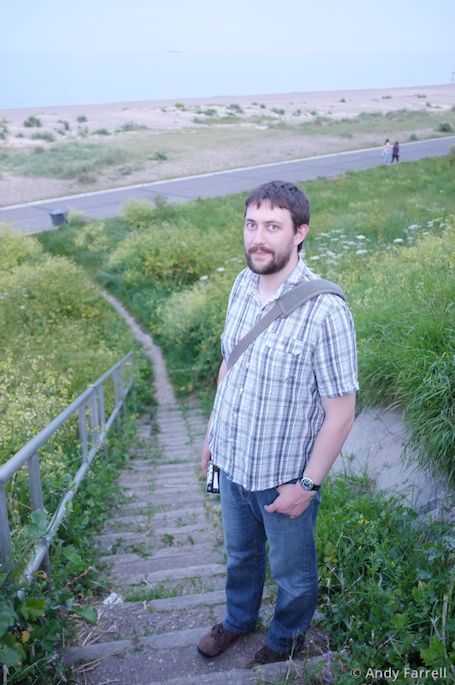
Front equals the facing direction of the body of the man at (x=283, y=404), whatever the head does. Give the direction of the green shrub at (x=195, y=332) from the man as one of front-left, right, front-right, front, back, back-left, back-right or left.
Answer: back-right

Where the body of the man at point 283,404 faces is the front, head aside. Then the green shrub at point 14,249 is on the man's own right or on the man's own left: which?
on the man's own right

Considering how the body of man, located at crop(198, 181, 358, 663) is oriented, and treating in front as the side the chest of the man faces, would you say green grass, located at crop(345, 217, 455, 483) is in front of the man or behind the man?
behind

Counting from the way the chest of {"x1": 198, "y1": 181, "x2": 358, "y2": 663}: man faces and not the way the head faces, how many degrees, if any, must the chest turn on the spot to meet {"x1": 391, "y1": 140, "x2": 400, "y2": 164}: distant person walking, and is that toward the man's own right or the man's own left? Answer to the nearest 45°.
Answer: approximately 135° to the man's own right

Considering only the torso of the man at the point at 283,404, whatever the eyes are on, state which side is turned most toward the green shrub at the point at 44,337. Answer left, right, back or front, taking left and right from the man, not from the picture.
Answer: right
